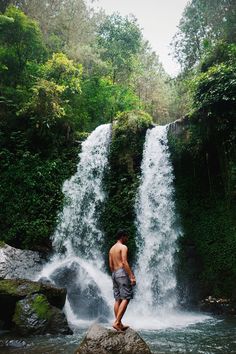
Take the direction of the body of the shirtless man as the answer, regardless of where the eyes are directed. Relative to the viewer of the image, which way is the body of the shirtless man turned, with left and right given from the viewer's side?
facing away from the viewer and to the right of the viewer

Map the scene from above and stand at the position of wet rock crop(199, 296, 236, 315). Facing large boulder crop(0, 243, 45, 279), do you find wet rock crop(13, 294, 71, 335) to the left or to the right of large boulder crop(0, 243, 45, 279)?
left

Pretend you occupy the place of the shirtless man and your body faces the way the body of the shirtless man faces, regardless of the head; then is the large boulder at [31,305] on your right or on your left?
on your left

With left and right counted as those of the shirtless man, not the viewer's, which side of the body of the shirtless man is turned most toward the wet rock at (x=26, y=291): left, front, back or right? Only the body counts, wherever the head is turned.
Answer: left

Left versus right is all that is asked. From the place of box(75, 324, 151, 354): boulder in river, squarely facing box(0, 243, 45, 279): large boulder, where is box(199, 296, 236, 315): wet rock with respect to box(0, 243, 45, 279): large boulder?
right

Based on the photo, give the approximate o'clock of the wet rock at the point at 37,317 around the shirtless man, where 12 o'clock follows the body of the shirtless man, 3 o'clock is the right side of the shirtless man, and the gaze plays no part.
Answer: The wet rock is roughly at 9 o'clock from the shirtless man.

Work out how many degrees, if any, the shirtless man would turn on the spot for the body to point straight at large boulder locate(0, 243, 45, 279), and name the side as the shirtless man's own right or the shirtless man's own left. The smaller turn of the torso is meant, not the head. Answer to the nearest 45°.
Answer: approximately 90° to the shirtless man's own left
